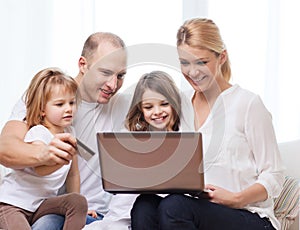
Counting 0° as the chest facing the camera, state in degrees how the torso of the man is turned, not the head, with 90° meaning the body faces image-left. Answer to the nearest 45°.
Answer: approximately 315°

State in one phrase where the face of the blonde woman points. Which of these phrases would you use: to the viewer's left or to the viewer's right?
to the viewer's left

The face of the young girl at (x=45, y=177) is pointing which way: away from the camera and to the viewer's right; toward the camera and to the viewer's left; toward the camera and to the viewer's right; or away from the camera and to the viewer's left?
toward the camera and to the viewer's right

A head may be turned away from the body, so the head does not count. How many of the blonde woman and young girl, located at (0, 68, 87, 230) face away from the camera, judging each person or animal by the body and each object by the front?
0
